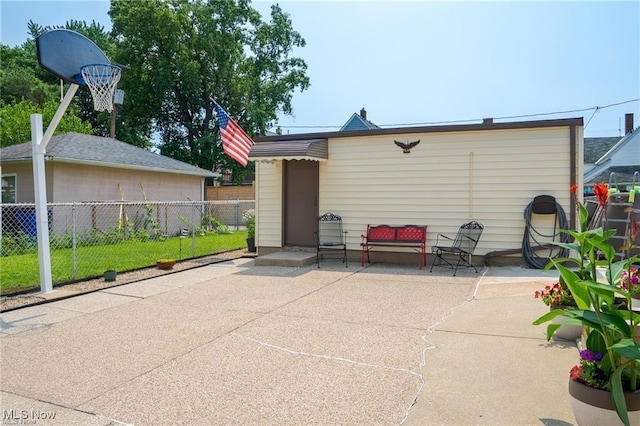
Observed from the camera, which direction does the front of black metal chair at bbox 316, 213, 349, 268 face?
facing the viewer

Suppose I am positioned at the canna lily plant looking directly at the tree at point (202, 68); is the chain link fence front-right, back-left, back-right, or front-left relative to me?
front-left

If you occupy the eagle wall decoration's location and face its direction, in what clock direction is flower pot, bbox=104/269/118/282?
The flower pot is roughly at 2 o'clock from the eagle wall decoration.

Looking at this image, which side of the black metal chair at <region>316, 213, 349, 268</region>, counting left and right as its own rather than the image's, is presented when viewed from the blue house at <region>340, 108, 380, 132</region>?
back

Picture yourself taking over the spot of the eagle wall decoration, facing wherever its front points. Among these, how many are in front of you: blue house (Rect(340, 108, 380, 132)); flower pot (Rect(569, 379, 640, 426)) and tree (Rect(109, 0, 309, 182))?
1

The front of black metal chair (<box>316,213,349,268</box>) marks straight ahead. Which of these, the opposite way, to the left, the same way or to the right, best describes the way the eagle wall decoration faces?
the same way

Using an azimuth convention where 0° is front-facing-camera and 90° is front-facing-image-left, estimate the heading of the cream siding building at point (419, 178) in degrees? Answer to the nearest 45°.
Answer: approximately 0°

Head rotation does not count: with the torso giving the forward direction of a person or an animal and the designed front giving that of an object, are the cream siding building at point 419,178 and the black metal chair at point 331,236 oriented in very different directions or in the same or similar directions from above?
same or similar directions

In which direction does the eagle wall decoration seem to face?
toward the camera

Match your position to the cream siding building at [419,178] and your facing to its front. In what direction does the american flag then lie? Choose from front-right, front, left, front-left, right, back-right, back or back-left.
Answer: right

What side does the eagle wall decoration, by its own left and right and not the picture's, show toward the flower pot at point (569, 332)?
front

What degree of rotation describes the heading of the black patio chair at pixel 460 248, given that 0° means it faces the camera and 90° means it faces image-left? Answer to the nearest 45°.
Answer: approximately 45°

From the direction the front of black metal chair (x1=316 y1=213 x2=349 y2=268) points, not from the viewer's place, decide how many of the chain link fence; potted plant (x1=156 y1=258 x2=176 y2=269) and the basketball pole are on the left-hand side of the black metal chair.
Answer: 0

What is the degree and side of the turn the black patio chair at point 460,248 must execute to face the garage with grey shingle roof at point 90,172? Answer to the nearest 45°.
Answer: approximately 45° to its right
